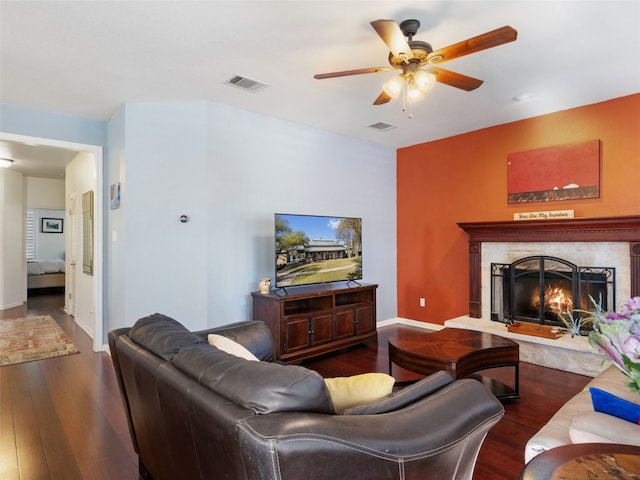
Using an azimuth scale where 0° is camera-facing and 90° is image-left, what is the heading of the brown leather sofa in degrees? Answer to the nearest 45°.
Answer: approximately 225°

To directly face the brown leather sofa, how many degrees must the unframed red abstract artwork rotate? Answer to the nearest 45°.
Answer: approximately 45° to its left

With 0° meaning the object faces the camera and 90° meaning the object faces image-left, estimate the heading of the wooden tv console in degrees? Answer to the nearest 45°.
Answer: approximately 315°

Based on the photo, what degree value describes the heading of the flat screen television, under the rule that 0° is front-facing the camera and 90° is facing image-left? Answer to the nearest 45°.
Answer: approximately 315°

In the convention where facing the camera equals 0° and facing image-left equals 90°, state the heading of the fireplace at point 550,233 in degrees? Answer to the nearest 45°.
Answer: approximately 45°

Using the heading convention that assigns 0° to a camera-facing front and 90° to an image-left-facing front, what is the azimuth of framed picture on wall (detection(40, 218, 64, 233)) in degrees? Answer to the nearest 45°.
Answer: approximately 0°
